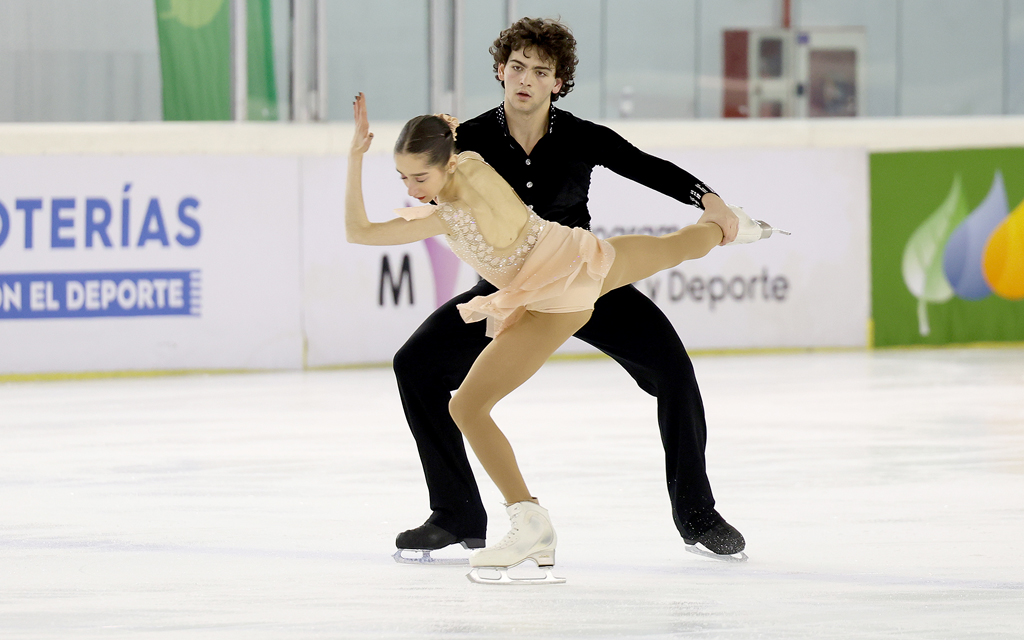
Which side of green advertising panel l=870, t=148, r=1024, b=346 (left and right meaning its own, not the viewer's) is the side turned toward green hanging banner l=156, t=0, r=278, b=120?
right

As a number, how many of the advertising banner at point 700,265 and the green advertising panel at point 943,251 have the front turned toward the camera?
2

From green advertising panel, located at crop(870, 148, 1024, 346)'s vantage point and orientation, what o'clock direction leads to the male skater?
The male skater is roughly at 12 o'clock from the green advertising panel.

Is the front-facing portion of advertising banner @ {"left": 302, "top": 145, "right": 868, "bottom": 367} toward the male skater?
yes

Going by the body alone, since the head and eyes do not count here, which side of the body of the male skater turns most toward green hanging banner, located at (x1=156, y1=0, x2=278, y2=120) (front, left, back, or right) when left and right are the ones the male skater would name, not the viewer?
back

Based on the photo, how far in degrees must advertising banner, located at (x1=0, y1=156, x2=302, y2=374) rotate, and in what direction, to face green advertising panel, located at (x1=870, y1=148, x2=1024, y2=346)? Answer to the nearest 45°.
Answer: approximately 90° to its left

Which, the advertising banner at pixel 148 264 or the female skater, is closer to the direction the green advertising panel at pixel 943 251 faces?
the female skater
